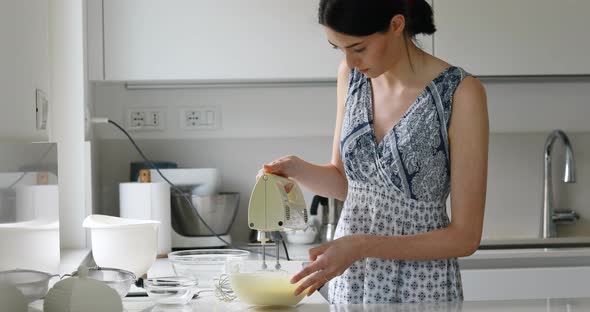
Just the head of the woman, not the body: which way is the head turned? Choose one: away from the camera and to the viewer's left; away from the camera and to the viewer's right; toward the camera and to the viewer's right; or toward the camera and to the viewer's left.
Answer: toward the camera and to the viewer's left

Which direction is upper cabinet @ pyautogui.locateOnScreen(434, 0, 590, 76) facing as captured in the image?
toward the camera

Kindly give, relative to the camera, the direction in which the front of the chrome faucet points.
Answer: facing the viewer and to the right of the viewer

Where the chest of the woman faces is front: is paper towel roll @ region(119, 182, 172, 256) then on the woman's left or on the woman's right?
on the woman's right

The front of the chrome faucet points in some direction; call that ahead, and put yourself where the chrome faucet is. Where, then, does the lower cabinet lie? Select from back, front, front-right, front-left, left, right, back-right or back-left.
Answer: front-right

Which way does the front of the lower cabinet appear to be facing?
toward the camera

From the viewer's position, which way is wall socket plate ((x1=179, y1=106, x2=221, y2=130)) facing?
facing the viewer

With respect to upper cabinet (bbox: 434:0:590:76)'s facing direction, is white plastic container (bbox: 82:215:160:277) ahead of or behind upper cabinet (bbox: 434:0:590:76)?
ahead

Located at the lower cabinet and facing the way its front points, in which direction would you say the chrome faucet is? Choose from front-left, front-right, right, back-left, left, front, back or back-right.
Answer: back

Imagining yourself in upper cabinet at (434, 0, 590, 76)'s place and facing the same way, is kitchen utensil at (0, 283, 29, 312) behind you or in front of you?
in front

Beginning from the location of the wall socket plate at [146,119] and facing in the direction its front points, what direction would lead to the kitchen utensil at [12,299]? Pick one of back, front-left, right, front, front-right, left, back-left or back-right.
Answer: front

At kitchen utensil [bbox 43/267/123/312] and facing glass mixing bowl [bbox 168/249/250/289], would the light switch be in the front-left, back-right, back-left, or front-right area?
front-left

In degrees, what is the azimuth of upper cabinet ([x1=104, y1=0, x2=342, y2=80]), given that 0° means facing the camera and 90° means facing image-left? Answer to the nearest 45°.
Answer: approximately 0°

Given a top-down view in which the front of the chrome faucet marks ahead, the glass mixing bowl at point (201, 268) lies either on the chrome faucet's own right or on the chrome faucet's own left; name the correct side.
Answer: on the chrome faucet's own right
